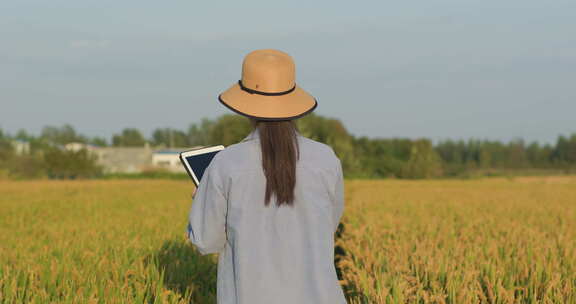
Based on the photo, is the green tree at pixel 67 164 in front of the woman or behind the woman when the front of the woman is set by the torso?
in front

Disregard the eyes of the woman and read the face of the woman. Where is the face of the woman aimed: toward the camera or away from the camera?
away from the camera

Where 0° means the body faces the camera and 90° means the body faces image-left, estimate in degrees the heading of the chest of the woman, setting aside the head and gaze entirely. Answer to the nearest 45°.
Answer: approximately 180°
